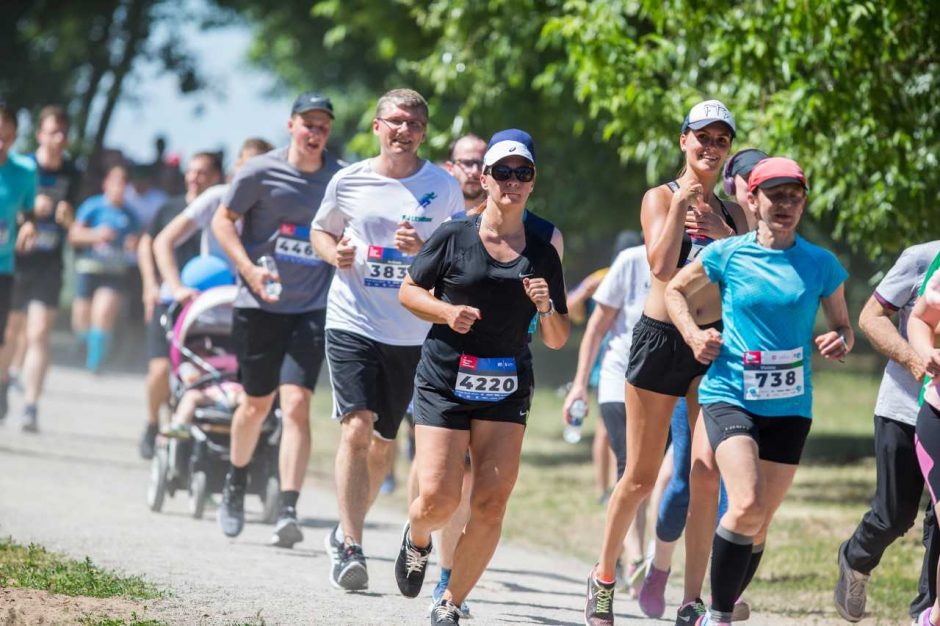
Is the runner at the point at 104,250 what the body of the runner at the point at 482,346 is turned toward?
no

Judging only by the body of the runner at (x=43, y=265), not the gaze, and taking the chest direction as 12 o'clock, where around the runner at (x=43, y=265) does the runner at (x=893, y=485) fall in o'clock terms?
the runner at (x=893, y=485) is roughly at 11 o'clock from the runner at (x=43, y=265).

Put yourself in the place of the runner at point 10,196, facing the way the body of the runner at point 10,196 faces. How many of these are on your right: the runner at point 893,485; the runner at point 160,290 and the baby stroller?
0

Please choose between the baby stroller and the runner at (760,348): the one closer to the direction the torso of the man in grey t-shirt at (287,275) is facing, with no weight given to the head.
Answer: the runner

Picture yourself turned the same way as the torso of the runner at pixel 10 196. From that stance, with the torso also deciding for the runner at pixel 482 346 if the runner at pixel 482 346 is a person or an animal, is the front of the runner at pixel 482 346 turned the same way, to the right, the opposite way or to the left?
the same way

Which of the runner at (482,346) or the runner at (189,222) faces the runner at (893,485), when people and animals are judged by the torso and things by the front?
the runner at (189,222)

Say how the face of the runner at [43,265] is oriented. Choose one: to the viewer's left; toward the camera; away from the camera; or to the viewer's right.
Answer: toward the camera

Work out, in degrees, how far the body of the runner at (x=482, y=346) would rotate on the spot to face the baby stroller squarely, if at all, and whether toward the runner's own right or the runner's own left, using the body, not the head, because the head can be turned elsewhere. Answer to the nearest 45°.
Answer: approximately 135° to the runner's own right

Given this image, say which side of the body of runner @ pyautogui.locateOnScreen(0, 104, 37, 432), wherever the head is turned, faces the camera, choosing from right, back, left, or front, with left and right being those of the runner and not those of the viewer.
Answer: front

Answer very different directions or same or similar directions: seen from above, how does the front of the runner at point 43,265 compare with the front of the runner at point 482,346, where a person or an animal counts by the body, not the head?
same or similar directions

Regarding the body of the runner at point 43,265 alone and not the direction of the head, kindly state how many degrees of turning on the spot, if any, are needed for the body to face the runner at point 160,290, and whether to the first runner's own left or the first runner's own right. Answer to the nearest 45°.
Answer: approximately 45° to the first runner's own left

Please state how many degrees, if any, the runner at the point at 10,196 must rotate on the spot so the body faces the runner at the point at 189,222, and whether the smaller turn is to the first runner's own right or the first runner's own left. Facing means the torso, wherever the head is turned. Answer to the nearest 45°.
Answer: approximately 45° to the first runner's own left

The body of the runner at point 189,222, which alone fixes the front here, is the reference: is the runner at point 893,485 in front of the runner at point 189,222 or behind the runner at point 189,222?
in front

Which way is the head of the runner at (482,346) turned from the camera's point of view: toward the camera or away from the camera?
toward the camera

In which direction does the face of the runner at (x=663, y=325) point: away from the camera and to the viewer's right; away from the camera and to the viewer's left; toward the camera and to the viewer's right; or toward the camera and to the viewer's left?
toward the camera and to the viewer's right
